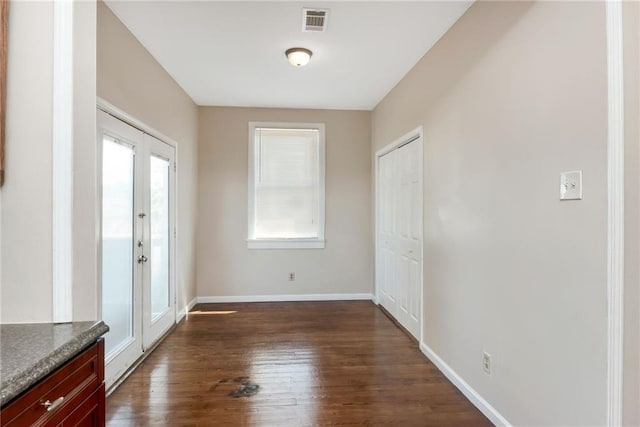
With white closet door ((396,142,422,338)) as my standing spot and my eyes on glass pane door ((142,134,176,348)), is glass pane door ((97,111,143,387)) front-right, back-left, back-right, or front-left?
front-left

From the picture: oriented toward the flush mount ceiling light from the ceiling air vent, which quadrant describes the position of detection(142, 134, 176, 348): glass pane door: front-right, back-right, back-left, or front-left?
front-left

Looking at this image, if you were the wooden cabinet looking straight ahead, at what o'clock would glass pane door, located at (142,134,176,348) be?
The glass pane door is roughly at 8 o'clock from the wooden cabinet.

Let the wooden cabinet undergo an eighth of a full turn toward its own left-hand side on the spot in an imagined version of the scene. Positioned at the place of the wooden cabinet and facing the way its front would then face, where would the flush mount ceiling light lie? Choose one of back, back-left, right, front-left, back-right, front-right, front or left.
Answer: front-left

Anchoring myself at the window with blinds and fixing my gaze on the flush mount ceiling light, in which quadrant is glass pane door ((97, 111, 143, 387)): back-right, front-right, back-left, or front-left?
front-right

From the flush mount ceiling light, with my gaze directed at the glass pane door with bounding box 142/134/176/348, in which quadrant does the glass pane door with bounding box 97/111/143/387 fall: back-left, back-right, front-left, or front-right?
front-left

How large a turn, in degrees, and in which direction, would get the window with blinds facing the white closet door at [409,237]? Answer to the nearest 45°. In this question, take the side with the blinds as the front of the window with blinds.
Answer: approximately 45° to its left

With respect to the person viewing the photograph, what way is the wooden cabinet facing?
facing the viewer and to the right of the viewer

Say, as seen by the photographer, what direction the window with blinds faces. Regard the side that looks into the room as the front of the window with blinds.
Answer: facing the viewer

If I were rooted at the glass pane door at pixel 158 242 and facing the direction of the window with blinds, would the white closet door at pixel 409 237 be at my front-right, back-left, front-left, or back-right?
front-right

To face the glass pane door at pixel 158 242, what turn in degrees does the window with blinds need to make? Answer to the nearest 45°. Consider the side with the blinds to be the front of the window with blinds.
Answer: approximately 45° to its right

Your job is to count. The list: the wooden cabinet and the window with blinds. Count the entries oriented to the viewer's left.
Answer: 0

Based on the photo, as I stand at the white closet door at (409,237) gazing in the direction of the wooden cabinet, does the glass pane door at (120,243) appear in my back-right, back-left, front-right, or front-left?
front-right

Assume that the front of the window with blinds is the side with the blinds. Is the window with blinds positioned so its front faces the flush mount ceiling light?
yes

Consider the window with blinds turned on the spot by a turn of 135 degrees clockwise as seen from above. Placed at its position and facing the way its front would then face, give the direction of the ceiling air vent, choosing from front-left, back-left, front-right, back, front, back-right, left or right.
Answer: back-left

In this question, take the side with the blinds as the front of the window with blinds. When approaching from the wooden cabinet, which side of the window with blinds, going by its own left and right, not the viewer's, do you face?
front
